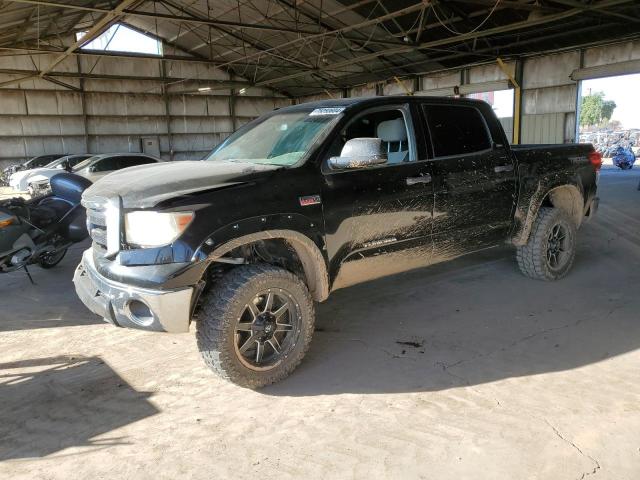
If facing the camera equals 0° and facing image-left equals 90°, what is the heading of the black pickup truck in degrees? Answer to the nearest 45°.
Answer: approximately 45°

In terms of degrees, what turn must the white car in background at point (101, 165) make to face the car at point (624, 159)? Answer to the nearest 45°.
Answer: approximately 135° to its left

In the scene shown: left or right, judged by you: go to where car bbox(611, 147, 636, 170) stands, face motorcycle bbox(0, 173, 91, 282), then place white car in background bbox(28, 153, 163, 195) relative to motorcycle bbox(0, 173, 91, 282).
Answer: right

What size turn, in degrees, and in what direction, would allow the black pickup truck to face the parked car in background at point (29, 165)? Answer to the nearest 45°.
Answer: approximately 90° to its right

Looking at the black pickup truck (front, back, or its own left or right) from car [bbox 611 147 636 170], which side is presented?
back

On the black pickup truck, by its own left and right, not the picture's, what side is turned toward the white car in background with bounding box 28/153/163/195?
right

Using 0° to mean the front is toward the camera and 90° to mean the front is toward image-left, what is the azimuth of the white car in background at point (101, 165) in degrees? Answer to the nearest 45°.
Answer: approximately 45°
